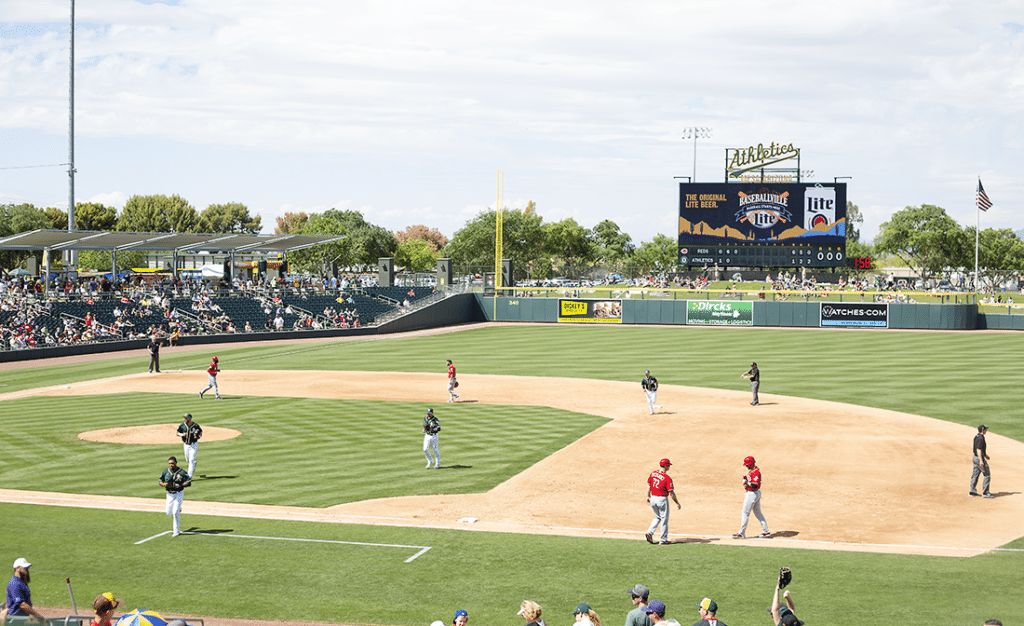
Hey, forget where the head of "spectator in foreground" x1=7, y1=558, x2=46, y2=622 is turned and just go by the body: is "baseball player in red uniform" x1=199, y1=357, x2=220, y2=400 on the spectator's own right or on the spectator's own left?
on the spectator's own left

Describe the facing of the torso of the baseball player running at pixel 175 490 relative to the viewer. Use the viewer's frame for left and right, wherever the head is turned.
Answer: facing the viewer

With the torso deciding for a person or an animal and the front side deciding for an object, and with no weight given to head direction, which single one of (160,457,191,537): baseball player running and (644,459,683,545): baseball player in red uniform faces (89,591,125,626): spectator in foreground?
the baseball player running

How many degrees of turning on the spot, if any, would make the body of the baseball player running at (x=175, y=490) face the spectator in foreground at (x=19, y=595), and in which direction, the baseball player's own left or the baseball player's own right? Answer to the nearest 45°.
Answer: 0° — they already face them

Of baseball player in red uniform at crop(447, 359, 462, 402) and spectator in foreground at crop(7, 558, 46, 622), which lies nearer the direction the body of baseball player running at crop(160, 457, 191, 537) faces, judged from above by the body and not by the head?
the spectator in foreground

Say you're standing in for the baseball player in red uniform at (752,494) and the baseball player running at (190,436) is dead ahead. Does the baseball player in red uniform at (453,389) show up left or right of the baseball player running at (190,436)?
right

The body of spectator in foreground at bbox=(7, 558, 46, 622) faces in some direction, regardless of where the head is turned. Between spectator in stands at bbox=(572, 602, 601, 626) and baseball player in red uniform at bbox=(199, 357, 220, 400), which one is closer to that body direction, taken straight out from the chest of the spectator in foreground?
the spectator in stands

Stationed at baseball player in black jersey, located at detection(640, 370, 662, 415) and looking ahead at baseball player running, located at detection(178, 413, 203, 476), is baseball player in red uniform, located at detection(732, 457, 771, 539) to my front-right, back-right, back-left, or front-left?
front-left

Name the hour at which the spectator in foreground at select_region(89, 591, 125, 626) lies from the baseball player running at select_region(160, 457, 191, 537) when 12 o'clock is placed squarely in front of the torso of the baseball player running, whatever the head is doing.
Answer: The spectator in foreground is roughly at 12 o'clock from the baseball player running.

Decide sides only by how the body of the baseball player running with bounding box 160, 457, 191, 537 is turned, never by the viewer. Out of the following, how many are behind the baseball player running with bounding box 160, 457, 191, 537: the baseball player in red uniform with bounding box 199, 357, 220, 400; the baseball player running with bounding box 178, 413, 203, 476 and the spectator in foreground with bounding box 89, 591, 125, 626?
2

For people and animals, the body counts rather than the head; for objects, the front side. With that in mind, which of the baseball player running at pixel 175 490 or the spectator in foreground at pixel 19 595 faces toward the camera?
the baseball player running

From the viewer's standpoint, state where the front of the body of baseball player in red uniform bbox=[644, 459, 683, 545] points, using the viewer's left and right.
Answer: facing away from the viewer and to the right of the viewer

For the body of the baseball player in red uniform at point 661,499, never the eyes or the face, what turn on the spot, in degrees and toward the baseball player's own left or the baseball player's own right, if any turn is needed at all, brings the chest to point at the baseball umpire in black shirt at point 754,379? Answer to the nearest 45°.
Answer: approximately 45° to the baseball player's own left
